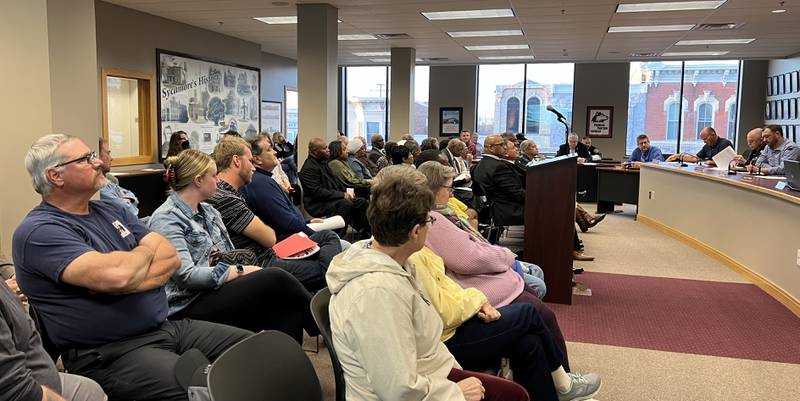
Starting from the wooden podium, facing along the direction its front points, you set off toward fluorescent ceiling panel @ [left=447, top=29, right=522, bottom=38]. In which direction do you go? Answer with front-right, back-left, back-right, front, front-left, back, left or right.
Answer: left

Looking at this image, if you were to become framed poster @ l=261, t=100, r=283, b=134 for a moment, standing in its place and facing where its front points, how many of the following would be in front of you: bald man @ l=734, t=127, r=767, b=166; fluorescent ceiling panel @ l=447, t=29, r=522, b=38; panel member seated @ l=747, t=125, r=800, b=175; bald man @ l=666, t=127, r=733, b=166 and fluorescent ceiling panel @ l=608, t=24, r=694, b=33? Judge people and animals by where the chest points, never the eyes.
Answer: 5

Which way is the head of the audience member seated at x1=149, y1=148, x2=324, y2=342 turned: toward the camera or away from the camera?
away from the camera

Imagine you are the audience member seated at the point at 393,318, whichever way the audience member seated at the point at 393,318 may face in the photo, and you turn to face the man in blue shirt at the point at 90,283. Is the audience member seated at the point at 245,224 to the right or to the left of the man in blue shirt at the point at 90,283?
right

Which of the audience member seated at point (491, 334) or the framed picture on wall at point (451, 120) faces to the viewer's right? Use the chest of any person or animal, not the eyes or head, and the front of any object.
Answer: the audience member seated

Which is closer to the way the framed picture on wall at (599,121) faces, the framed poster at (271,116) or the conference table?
the conference table

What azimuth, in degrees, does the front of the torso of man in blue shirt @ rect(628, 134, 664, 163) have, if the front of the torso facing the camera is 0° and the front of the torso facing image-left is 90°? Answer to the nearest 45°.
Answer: approximately 0°

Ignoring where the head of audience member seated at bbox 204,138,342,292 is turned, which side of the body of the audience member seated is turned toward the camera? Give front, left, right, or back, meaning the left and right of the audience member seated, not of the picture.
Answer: right

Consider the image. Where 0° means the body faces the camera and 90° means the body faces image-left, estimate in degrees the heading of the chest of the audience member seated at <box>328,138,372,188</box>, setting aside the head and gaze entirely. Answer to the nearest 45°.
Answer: approximately 270°

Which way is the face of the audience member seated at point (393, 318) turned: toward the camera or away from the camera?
away from the camera

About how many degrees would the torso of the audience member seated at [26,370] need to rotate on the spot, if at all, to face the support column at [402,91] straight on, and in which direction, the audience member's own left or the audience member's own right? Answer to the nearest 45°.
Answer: approximately 45° to the audience member's own left

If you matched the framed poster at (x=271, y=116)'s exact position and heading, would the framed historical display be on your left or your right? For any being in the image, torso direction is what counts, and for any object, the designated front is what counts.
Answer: on your right

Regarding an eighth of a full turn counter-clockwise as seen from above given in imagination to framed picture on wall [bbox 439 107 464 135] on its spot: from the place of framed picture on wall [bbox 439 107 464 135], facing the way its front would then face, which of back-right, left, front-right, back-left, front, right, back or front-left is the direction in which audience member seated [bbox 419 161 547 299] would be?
front-right

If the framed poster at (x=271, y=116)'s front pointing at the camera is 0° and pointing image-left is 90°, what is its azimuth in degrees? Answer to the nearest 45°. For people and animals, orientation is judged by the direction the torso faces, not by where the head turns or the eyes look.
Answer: approximately 315°

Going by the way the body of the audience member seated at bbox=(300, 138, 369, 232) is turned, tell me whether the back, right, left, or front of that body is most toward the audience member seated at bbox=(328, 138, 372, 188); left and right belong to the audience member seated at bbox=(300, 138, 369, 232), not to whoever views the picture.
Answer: left

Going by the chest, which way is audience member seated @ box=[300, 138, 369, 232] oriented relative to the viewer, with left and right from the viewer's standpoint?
facing to the right of the viewer

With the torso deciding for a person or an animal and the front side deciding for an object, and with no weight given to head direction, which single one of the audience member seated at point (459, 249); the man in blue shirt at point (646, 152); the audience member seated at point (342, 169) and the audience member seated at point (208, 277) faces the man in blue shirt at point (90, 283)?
the man in blue shirt at point (646, 152)

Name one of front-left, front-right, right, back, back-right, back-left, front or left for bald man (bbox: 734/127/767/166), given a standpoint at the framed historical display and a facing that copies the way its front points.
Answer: front
